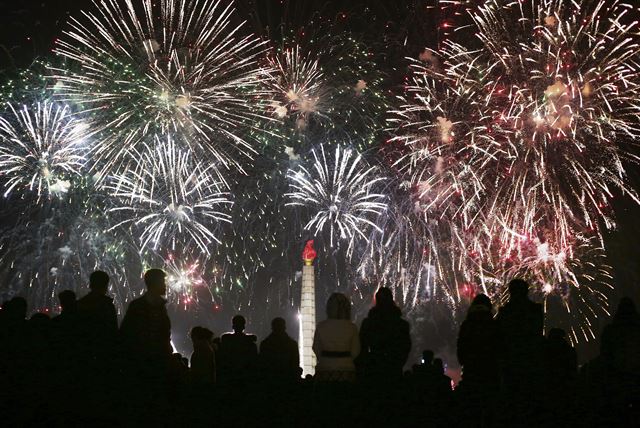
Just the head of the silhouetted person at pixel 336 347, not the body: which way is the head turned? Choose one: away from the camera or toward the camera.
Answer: away from the camera

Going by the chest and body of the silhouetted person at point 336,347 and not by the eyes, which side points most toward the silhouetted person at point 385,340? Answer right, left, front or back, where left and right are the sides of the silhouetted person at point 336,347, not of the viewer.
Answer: right

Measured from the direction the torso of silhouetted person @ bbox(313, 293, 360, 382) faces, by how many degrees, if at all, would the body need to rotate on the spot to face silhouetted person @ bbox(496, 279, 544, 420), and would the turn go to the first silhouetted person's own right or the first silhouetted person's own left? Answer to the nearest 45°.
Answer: approximately 90° to the first silhouetted person's own right

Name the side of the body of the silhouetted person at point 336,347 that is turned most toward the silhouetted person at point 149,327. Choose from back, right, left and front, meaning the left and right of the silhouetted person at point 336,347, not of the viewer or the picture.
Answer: left

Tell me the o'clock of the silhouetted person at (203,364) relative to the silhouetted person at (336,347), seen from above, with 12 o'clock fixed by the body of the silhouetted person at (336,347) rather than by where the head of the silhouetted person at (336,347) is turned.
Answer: the silhouetted person at (203,364) is roughly at 10 o'clock from the silhouetted person at (336,347).

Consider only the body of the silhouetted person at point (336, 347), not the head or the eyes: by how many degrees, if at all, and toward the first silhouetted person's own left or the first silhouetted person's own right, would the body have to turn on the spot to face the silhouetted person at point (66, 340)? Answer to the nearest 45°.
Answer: approximately 90° to the first silhouetted person's own left

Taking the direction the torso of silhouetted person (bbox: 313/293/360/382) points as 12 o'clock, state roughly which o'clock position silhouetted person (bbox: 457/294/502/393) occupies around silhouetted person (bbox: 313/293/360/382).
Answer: silhouetted person (bbox: 457/294/502/393) is roughly at 3 o'clock from silhouetted person (bbox: 313/293/360/382).

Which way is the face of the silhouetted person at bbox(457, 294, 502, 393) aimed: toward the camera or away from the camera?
away from the camera

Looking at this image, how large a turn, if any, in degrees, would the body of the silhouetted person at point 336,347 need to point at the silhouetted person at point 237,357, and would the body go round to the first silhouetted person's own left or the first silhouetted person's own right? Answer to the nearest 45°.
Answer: approximately 45° to the first silhouetted person's own left

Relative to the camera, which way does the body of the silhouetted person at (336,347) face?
away from the camera
